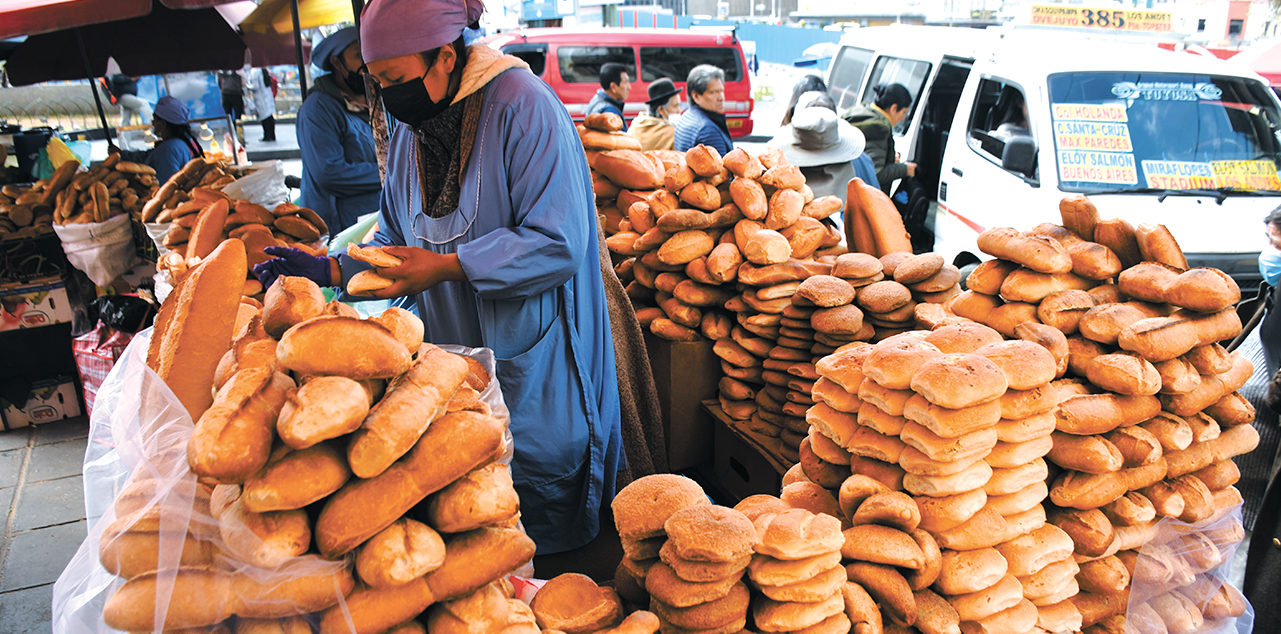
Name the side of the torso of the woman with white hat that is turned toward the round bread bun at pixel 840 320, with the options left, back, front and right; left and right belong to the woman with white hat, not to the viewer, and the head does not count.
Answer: back

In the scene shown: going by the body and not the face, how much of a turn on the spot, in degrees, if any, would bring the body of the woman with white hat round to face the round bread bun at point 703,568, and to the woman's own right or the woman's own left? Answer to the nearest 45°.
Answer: approximately 180°

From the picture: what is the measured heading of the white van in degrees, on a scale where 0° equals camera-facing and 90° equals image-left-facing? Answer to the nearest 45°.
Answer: approximately 315°

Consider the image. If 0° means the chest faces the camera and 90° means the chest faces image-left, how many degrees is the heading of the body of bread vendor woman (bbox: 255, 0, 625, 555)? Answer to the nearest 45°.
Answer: approximately 45°

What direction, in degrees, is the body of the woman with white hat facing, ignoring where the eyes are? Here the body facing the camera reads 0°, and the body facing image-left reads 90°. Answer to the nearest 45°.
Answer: approximately 180°

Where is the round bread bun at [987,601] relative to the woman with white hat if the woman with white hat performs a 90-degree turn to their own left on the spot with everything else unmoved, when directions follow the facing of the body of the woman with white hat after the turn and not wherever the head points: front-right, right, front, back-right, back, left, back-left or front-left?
left
